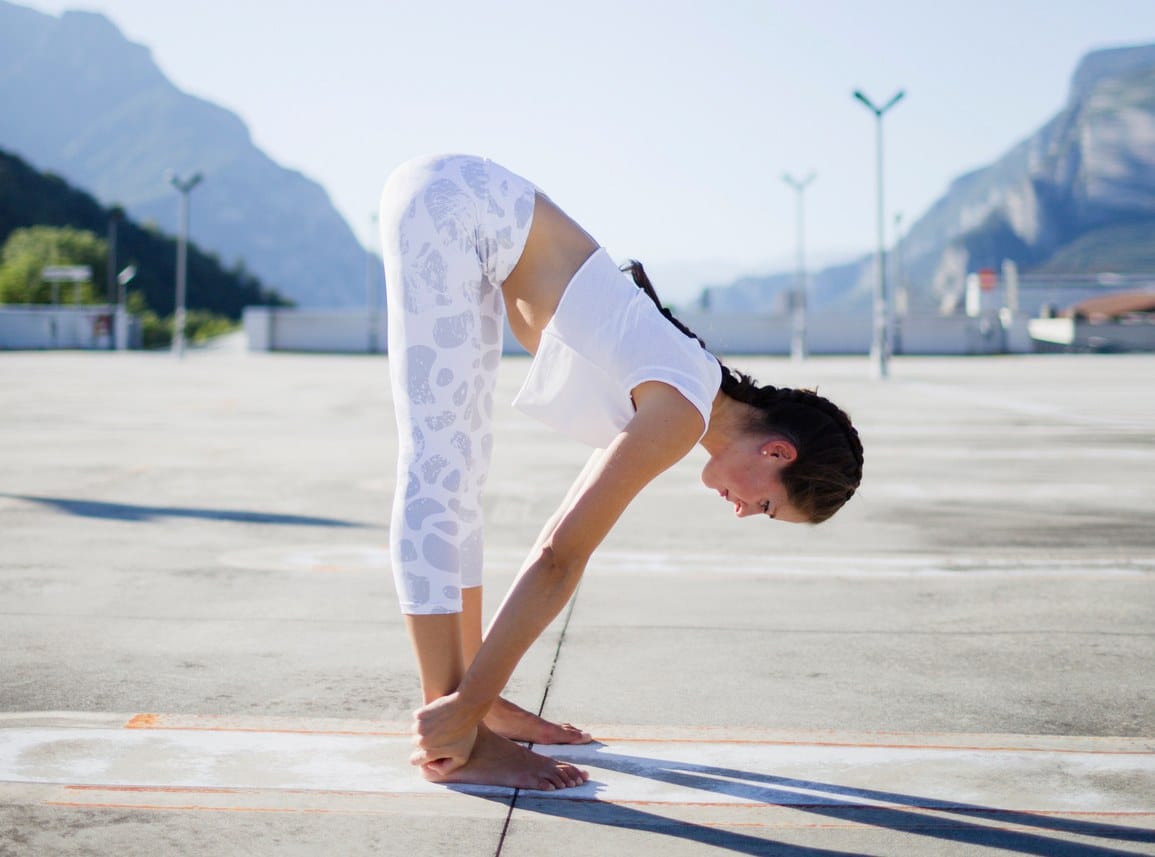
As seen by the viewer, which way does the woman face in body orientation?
to the viewer's right

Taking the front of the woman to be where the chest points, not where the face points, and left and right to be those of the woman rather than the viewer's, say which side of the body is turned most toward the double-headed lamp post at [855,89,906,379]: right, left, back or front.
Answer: left
